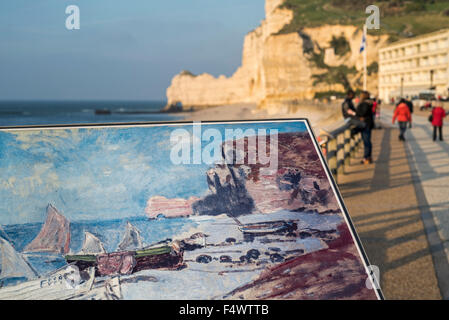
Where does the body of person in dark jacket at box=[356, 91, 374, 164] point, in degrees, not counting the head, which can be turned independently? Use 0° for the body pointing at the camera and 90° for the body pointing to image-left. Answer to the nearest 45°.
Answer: approximately 90°

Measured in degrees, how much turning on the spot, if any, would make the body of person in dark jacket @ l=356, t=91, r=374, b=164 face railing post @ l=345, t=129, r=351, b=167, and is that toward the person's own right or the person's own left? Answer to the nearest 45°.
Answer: approximately 45° to the person's own left

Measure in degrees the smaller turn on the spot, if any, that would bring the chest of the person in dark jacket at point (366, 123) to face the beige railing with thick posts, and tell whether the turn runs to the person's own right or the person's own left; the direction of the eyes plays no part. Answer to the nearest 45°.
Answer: approximately 90° to the person's own left
